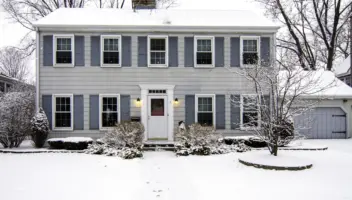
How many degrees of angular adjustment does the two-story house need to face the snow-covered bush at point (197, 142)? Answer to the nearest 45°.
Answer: approximately 45° to its left

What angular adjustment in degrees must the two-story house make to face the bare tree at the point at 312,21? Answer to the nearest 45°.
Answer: approximately 135° to its left

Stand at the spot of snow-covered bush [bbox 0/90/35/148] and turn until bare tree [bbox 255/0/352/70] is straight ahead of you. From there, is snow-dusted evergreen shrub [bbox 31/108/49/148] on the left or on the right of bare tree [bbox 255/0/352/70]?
right

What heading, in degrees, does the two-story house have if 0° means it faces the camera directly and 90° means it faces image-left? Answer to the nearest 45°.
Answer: approximately 0°

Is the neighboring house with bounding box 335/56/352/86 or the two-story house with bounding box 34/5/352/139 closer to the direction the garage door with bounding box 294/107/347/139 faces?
the two-story house

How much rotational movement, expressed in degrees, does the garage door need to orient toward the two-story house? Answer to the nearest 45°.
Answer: approximately 45° to its right

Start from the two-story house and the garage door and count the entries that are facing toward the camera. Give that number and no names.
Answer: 2

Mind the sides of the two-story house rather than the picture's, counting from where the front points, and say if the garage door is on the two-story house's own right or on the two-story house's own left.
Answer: on the two-story house's own left
